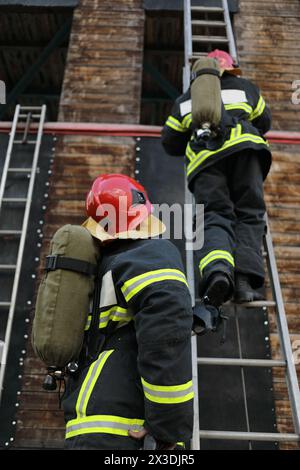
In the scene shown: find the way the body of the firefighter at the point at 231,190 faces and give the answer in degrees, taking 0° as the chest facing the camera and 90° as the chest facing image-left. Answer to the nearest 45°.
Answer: approximately 180°

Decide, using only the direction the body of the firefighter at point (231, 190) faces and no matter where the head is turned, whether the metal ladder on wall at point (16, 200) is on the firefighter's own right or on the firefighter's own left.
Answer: on the firefighter's own left

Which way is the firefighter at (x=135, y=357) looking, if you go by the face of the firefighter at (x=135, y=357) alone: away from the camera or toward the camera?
away from the camera
